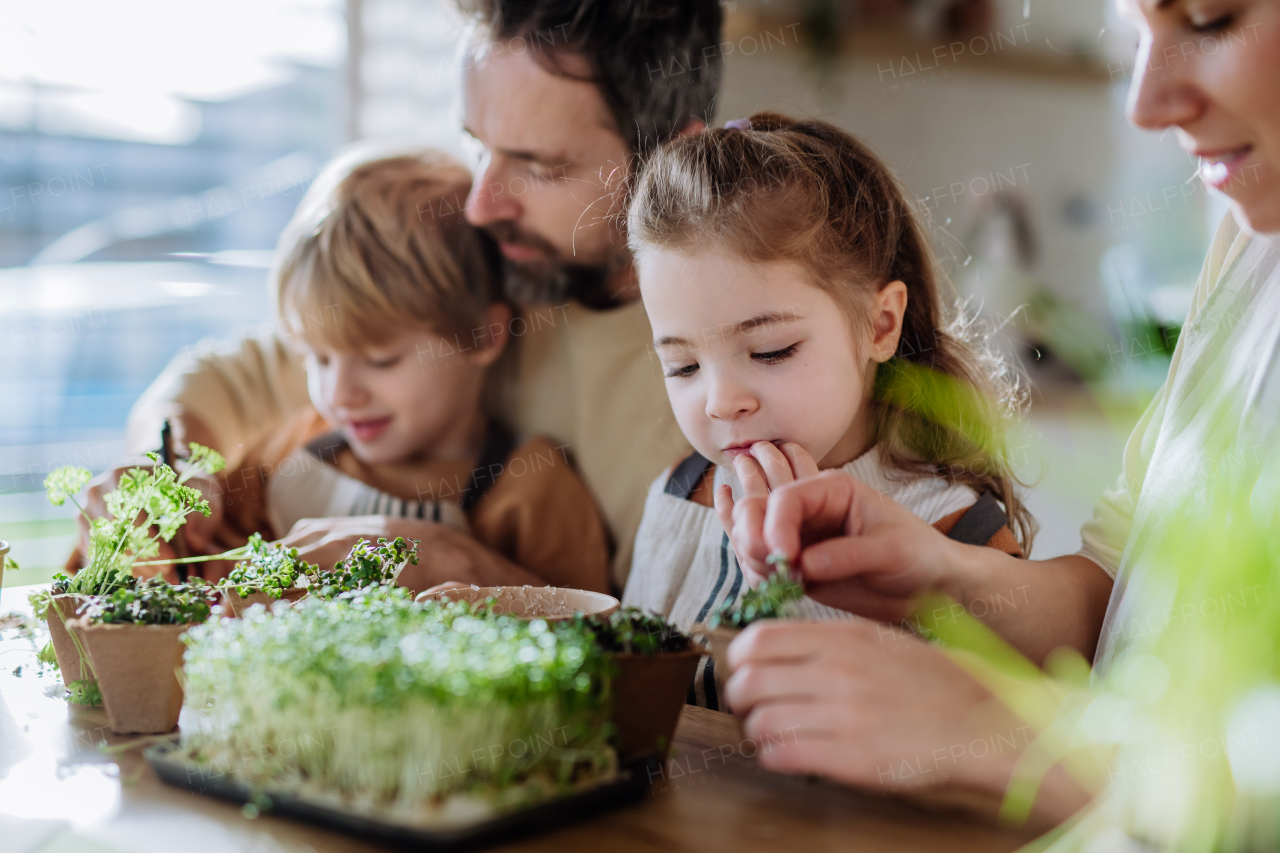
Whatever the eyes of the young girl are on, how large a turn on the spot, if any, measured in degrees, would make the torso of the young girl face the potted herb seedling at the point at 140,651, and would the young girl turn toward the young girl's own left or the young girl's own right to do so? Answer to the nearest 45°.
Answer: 0° — they already face it

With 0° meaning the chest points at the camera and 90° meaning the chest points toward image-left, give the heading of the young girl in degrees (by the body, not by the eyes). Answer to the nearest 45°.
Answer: approximately 45°

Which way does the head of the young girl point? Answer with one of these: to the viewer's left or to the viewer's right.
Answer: to the viewer's left

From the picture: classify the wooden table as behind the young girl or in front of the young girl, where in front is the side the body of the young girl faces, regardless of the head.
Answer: in front

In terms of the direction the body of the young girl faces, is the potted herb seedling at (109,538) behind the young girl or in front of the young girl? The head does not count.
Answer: in front
